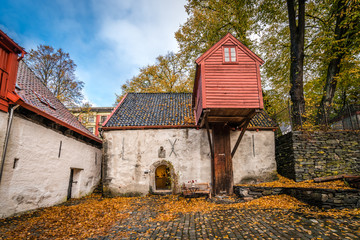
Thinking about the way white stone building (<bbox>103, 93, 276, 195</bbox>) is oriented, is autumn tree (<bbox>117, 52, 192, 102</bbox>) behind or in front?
behind

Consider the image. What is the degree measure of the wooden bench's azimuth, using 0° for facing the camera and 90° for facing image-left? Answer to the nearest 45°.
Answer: approximately 0°

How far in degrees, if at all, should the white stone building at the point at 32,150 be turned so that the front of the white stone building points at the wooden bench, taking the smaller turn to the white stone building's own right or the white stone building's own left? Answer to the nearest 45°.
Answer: approximately 45° to the white stone building's own left

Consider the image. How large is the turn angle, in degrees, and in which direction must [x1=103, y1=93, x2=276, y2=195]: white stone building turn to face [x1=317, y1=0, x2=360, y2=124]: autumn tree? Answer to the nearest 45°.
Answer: approximately 90° to its left

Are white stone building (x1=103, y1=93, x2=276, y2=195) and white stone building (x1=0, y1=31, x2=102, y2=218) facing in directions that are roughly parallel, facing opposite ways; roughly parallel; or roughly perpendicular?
roughly perpendicular

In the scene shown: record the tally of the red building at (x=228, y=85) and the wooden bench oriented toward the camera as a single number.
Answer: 2

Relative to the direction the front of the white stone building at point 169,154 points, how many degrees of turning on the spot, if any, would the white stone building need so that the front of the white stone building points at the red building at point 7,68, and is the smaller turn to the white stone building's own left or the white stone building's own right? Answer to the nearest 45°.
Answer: approximately 45° to the white stone building's own right

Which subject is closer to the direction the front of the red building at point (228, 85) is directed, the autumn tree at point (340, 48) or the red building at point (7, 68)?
the red building
